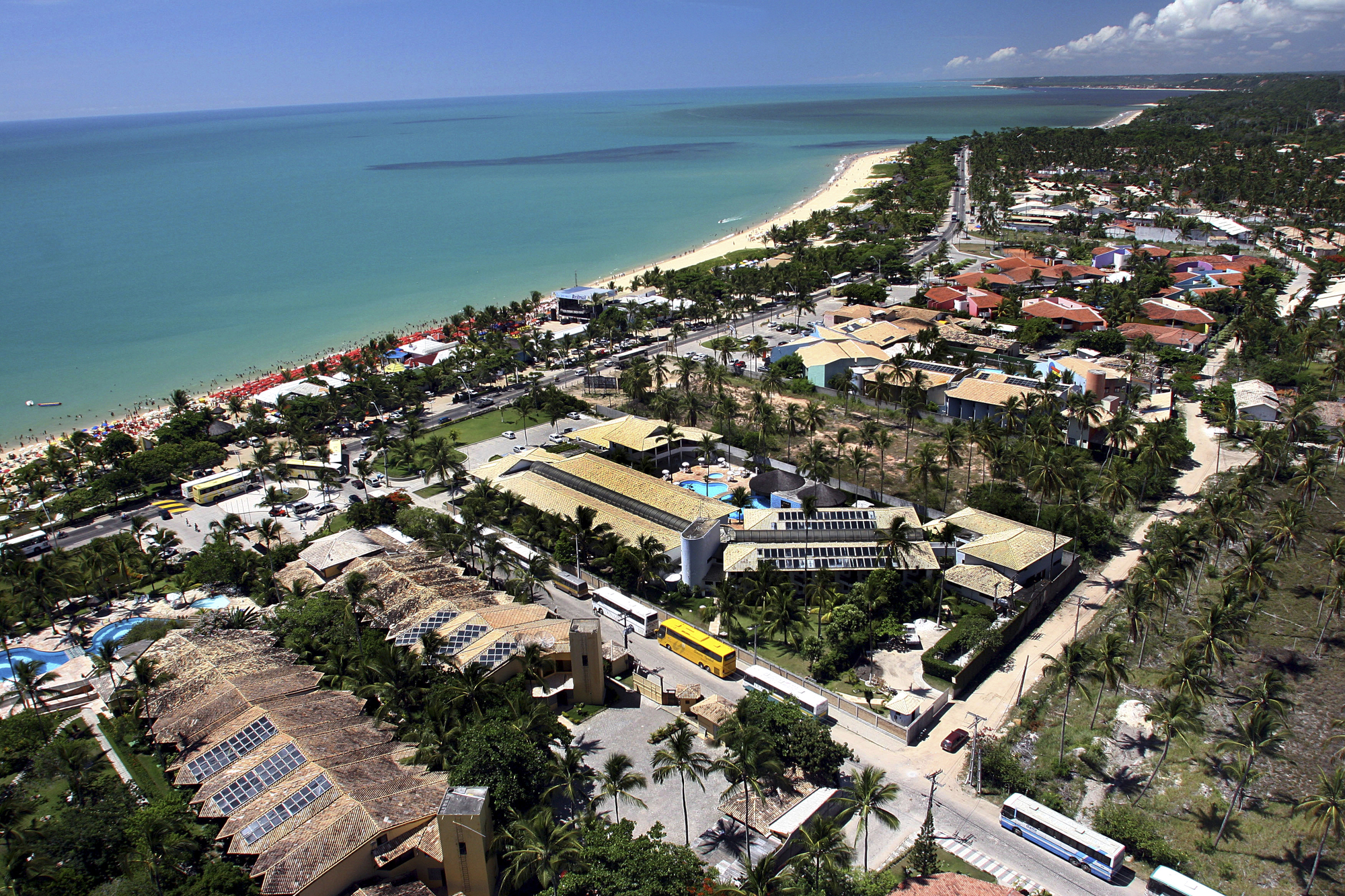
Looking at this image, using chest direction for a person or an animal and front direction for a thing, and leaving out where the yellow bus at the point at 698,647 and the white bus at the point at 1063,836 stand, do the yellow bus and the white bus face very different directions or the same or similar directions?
same or similar directions

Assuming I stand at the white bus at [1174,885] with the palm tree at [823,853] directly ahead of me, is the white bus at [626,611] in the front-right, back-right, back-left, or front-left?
front-right

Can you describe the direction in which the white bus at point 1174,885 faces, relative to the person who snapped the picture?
facing away from the viewer and to the left of the viewer

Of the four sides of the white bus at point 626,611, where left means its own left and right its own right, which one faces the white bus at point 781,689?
back

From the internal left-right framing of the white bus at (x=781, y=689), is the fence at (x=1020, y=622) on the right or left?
on its right

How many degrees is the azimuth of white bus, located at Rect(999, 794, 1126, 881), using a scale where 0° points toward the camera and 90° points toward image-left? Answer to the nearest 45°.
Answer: approximately 135°

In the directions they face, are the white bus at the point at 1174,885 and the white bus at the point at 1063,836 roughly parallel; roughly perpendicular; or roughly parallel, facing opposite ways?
roughly parallel

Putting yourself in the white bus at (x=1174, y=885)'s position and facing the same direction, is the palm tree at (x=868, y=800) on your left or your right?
on your left

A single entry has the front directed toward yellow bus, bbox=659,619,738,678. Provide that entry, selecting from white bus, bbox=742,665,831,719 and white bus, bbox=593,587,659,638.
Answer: white bus, bbox=742,665,831,719

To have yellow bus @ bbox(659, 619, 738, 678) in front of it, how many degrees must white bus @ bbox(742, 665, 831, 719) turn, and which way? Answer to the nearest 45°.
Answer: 0° — it already faces it

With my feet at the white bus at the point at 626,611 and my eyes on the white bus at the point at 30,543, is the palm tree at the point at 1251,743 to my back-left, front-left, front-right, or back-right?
back-left

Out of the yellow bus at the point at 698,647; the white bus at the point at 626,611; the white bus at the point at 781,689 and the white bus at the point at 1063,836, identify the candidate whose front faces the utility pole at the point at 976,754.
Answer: the white bus at the point at 1063,836
